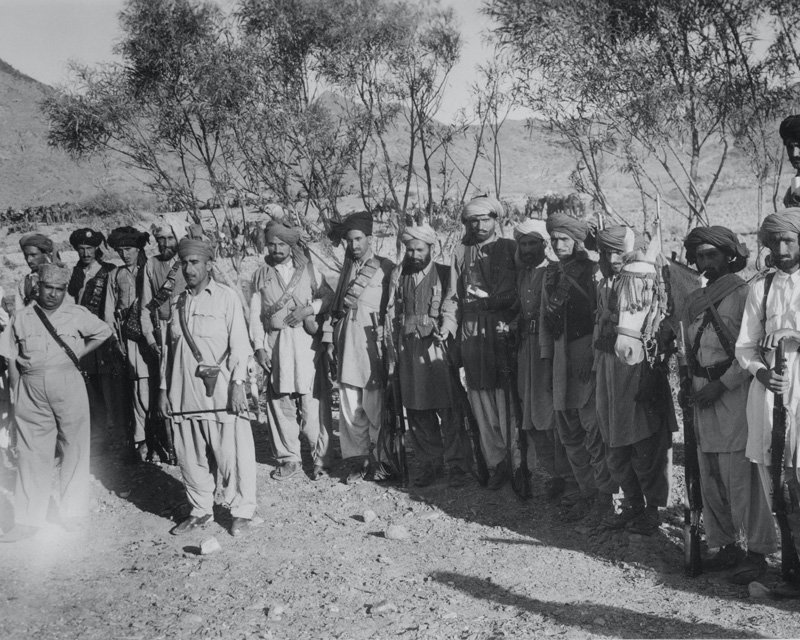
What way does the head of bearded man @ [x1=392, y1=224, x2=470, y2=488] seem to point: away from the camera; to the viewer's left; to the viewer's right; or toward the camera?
toward the camera

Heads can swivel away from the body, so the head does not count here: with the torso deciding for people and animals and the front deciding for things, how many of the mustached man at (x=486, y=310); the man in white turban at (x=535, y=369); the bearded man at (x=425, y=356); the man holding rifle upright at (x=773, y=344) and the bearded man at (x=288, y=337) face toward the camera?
5

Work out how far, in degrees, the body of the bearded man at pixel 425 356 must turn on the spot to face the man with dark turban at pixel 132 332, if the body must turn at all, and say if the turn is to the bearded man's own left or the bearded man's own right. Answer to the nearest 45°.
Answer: approximately 90° to the bearded man's own right

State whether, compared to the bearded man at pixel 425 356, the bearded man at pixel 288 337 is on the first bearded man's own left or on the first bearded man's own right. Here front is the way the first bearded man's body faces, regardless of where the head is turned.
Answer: on the first bearded man's own right

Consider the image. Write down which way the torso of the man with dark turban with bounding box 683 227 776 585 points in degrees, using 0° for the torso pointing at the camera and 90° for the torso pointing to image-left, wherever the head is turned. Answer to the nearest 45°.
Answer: approximately 45°

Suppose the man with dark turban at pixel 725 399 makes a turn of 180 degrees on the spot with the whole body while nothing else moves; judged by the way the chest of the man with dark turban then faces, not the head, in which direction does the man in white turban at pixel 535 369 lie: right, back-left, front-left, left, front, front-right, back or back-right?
left

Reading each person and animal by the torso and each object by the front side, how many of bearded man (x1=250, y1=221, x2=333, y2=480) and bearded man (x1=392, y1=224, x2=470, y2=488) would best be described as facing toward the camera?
2

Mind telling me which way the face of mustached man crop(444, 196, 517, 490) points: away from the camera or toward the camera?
toward the camera

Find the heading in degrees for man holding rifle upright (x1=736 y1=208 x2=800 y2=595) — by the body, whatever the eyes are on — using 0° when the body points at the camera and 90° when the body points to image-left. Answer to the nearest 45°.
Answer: approximately 0°

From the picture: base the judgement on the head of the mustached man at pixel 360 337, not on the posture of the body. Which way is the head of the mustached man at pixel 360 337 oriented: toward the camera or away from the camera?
toward the camera

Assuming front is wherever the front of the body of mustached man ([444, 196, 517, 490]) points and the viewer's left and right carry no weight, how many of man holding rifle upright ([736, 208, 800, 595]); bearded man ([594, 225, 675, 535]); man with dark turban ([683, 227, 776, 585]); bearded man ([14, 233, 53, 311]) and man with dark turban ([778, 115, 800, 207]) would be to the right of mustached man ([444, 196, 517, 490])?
1

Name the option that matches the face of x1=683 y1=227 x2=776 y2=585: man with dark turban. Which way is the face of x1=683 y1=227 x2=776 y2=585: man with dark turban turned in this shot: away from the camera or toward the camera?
toward the camera

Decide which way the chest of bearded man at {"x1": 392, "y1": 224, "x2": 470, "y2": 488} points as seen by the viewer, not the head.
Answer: toward the camera

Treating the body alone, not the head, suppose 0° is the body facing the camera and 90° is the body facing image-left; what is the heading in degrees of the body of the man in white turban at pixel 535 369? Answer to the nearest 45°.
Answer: approximately 0°

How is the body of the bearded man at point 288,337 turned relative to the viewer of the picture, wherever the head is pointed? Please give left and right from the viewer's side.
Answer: facing the viewer

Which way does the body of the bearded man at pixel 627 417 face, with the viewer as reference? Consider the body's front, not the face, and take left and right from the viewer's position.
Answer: facing the viewer and to the left of the viewer
